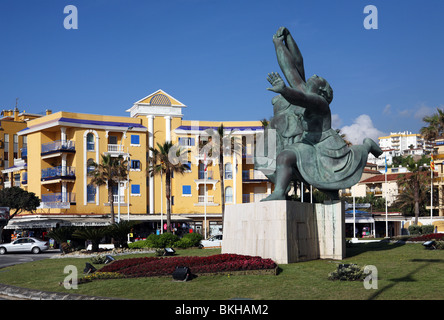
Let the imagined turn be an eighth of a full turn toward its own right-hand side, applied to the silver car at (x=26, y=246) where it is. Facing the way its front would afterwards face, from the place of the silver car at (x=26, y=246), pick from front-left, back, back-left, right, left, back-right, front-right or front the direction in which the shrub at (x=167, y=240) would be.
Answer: back

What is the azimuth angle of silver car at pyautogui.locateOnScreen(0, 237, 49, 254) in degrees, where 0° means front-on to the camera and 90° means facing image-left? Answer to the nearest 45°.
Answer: approximately 90°

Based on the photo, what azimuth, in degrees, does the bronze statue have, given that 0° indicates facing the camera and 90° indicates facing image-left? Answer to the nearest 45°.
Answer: approximately 90°

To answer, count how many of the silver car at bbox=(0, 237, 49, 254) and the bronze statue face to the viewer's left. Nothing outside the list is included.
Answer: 2

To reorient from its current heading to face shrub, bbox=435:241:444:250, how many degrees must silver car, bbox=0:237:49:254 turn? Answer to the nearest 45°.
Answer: approximately 135° to its left

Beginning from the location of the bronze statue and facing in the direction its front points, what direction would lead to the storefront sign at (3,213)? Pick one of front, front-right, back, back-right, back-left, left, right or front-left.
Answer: front-right

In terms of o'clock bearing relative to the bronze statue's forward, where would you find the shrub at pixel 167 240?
The shrub is roughly at 2 o'clock from the bronze statue.

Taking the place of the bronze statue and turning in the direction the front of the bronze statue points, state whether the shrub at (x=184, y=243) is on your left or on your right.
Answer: on your right
